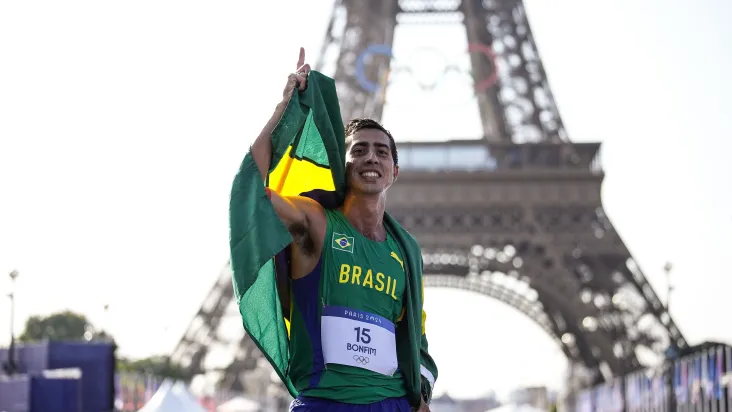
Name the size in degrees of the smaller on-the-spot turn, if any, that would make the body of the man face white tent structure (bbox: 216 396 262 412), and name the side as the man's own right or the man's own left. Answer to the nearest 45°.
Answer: approximately 135° to the man's own left

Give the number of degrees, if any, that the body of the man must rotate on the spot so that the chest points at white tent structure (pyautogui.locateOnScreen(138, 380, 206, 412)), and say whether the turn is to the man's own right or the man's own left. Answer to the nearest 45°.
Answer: approximately 135° to the man's own left

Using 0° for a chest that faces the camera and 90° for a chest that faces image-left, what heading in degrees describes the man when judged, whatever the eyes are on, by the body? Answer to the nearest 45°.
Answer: approximately 315°

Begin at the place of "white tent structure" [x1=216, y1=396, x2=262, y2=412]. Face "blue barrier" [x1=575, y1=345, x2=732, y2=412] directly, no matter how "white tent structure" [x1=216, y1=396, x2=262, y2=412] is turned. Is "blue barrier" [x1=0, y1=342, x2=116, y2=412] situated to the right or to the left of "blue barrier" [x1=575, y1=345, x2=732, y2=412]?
right

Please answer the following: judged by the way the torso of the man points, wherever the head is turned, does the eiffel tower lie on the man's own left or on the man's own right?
on the man's own left
